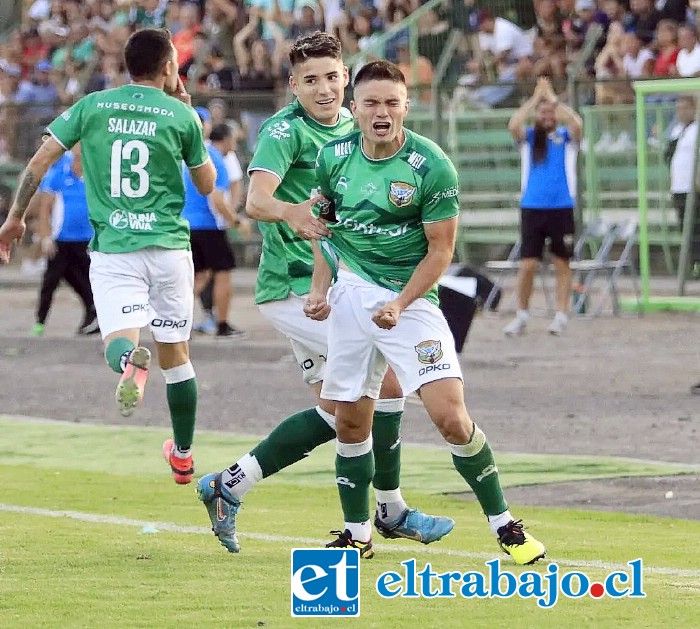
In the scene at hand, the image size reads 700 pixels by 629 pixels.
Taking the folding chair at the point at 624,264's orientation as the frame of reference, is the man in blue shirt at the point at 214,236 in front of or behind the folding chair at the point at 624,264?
in front

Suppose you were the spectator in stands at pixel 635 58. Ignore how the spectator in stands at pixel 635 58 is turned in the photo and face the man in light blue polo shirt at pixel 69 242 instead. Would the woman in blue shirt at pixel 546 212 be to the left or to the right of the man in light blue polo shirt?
left

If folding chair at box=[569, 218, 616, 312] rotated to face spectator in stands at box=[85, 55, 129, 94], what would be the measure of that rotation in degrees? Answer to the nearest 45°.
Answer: approximately 90° to its right

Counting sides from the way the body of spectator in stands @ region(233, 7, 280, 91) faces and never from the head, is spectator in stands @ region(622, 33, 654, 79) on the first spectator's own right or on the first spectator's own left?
on the first spectator's own left

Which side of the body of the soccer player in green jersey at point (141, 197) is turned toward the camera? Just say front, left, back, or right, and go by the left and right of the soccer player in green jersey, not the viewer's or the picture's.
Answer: back

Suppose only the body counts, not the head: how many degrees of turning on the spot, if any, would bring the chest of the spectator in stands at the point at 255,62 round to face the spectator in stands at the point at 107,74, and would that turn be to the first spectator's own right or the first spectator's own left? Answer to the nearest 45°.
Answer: approximately 135° to the first spectator's own right

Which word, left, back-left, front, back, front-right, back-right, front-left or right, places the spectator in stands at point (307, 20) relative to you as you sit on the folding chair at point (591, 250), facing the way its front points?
right

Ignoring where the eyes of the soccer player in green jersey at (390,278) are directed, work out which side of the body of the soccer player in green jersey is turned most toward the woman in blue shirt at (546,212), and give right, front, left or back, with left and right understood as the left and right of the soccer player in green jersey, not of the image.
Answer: back

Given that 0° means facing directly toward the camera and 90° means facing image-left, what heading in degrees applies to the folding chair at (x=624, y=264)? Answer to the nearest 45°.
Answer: approximately 45°

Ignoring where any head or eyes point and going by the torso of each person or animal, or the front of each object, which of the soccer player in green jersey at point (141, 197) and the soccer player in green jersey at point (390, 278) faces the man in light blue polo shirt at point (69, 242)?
the soccer player in green jersey at point (141, 197)

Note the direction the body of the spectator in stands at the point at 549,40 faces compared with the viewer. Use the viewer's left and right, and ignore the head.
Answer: facing the viewer

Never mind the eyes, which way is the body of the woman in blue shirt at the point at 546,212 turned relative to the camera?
toward the camera

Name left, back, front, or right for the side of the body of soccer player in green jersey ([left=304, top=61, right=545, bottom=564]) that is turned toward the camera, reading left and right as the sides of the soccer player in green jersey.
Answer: front

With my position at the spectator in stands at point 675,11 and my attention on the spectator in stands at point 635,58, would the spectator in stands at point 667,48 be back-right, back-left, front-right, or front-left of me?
front-left
